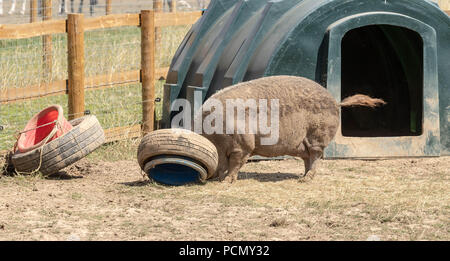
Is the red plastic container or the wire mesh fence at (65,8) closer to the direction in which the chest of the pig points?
the red plastic container

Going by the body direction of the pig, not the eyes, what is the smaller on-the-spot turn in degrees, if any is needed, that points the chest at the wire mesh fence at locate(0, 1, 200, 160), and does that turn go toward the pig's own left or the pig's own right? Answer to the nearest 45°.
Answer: approximately 45° to the pig's own right

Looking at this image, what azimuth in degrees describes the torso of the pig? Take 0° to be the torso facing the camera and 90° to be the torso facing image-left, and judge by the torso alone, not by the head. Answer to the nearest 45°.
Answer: approximately 90°

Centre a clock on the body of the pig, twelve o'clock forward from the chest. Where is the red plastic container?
The red plastic container is roughly at 12 o'clock from the pig.

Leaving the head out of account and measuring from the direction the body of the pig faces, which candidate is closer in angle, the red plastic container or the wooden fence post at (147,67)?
the red plastic container

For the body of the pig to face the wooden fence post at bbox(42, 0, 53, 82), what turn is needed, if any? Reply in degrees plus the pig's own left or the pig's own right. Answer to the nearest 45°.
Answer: approximately 45° to the pig's own right

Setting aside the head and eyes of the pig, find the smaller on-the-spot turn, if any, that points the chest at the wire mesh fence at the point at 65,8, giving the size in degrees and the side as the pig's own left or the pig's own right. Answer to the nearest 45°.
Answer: approximately 45° to the pig's own right

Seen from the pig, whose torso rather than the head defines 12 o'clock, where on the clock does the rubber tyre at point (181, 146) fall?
The rubber tyre is roughly at 11 o'clock from the pig.

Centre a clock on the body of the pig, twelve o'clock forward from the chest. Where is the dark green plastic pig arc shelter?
The dark green plastic pig arc shelter is roughly at 4 o'clock from the pig.
